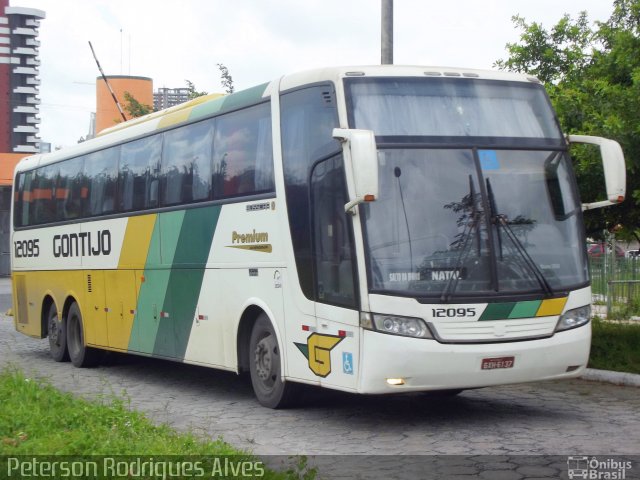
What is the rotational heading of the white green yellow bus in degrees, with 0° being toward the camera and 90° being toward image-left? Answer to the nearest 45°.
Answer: approximately 315°

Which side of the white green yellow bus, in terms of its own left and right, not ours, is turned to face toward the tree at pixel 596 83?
left

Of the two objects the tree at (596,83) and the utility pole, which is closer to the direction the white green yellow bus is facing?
the tree

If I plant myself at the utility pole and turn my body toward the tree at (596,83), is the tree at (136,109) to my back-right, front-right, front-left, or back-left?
back-left

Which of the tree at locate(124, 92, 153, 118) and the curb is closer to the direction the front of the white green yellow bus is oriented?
the curb

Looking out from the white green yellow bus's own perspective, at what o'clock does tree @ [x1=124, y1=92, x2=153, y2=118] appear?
The tree is roughly at 7 o'clock from the white green yellow bus.

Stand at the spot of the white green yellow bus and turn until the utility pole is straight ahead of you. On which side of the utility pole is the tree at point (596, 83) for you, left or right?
right

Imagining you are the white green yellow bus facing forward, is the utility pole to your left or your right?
on your left

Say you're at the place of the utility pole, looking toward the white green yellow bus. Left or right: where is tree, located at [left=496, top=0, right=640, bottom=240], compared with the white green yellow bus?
left
